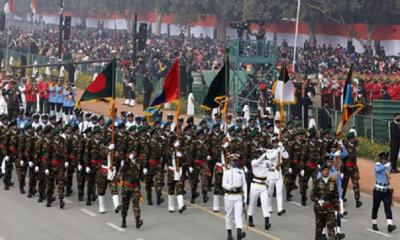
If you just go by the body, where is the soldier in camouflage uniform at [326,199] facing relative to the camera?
toward the camera

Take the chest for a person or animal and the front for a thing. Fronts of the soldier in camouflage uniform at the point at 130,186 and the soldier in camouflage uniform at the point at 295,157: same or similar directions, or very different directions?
same or similar directions

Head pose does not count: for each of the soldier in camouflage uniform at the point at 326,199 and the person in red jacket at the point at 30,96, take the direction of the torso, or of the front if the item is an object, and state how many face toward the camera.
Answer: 2

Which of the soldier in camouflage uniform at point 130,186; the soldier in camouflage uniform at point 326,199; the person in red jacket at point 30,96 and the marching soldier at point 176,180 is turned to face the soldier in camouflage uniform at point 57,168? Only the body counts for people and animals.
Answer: the person in red jacket

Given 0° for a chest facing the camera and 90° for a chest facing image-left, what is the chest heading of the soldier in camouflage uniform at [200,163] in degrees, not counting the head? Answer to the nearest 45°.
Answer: approximately 0°

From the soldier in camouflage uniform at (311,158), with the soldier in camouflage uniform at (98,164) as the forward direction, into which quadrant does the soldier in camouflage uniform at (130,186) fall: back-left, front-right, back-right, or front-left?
front-left

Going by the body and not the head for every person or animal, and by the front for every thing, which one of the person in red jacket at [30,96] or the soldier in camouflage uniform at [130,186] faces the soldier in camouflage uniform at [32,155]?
the person in red jacket

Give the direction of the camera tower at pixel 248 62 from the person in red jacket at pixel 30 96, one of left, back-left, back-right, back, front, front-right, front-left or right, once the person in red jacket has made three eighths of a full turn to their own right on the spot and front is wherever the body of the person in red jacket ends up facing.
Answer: back-right

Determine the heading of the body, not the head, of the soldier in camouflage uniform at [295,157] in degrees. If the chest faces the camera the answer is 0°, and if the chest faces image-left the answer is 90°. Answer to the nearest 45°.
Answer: approximately 315°

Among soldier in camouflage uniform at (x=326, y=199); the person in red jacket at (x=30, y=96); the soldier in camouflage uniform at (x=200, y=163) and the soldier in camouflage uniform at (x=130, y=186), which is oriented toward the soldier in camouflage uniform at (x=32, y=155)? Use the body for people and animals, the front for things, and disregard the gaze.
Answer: the person in red jacket

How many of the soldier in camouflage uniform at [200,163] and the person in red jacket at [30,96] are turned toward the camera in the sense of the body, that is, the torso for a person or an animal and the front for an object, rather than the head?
2

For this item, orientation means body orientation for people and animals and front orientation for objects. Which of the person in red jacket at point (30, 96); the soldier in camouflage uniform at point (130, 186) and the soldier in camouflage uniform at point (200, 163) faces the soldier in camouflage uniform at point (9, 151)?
the person in red jacket

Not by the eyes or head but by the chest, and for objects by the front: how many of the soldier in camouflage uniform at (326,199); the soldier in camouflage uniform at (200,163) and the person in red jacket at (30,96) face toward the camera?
3

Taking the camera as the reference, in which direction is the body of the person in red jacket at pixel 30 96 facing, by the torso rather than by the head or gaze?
toward the camera

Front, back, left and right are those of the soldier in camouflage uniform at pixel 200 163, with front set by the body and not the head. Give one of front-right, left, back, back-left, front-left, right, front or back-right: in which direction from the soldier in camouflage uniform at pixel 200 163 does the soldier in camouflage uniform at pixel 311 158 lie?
left

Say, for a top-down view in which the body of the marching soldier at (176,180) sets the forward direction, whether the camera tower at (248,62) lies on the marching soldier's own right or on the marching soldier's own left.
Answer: on the marching soldier's own left
